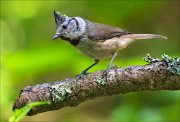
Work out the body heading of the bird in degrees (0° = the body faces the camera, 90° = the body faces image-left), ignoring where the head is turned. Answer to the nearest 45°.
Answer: approximately 90°
